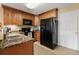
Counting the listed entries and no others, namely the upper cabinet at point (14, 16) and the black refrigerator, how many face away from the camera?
0

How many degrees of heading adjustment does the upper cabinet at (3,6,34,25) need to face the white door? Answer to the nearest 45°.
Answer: approximately 45° to its left

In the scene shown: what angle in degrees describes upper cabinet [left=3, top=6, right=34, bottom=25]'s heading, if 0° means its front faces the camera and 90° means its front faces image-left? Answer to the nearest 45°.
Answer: approximately 315°

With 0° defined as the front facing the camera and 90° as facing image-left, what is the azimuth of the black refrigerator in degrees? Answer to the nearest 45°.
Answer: approximately 45°

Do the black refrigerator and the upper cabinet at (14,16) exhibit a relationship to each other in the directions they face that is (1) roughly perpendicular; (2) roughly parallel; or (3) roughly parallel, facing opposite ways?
roughly perpendicular
